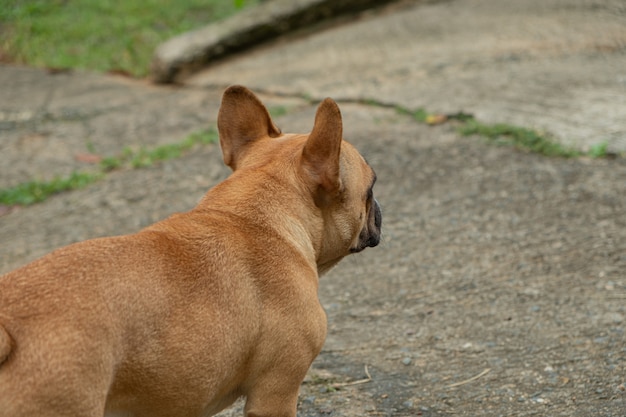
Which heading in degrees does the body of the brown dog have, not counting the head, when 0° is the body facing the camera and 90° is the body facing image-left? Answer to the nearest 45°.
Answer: approximately 225°

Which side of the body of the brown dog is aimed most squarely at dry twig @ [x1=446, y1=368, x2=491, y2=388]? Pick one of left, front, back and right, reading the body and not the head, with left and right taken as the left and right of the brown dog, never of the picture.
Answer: front
